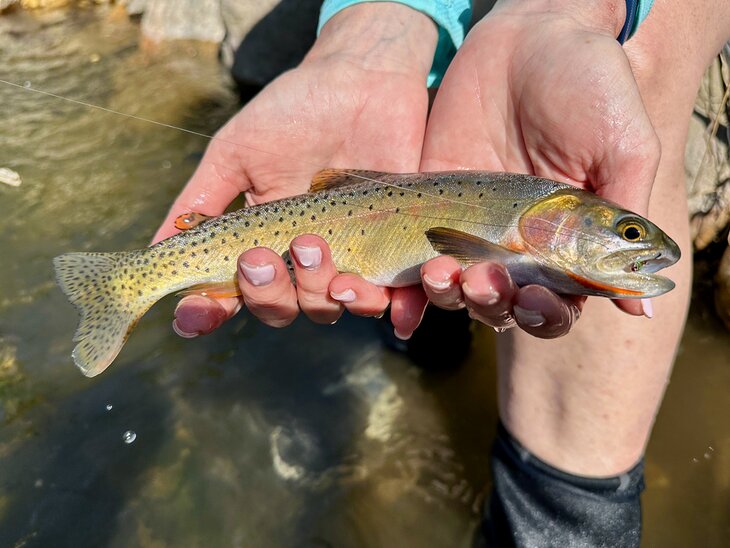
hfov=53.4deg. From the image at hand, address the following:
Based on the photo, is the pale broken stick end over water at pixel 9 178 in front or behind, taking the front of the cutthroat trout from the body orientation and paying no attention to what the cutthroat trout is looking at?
behind

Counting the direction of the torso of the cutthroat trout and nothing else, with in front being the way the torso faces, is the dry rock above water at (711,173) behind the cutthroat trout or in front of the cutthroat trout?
in front

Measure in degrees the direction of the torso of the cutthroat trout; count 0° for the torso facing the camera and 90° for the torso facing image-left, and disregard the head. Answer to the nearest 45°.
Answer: approximately 270°
